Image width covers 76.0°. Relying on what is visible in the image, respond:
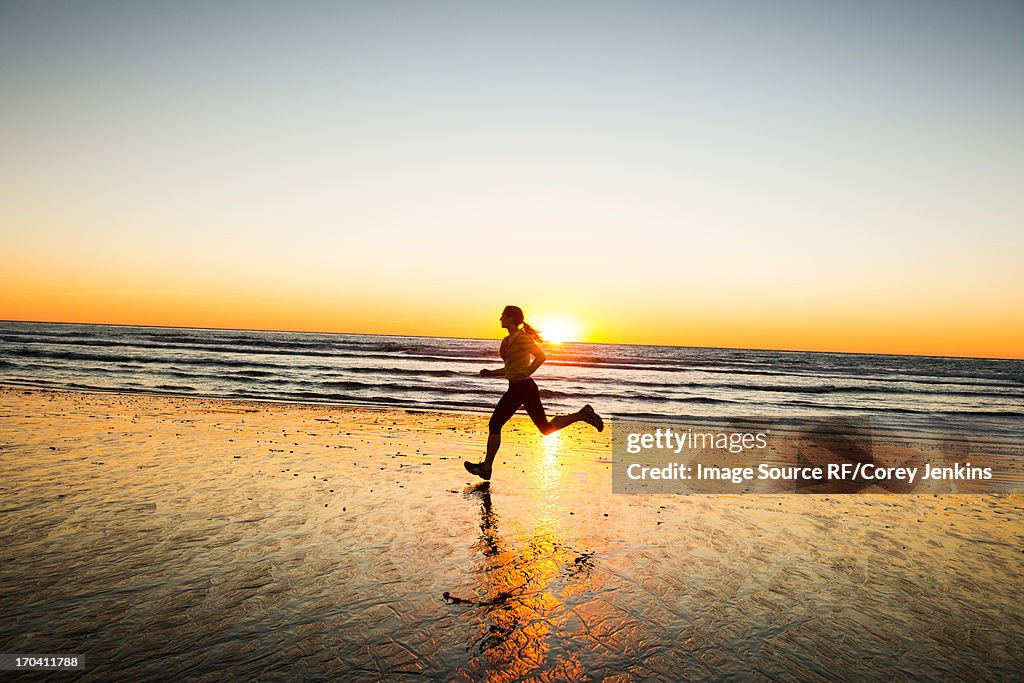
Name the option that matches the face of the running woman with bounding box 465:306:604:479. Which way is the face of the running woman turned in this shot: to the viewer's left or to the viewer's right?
to the viewer's left

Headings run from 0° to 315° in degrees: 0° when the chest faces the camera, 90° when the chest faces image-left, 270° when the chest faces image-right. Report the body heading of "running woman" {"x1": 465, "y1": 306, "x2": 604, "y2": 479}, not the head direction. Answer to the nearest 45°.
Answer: approximately 90°
